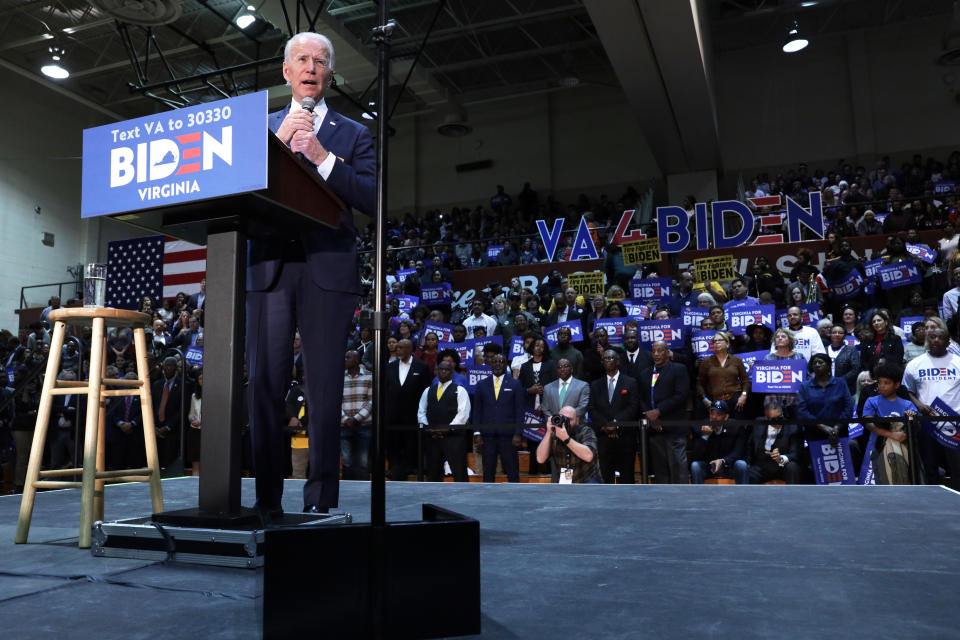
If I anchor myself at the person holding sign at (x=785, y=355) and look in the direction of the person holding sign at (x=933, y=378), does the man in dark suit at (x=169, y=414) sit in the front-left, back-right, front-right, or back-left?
back-right

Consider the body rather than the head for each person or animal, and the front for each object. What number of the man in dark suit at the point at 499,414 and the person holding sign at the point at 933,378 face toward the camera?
2

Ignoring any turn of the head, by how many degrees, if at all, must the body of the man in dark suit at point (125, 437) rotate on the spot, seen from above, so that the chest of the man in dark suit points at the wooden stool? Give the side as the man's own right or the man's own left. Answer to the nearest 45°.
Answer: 0° — they already face it

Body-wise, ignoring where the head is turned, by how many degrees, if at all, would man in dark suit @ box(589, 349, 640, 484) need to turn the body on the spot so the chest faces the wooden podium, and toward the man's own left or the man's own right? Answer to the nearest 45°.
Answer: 0° — they already face it

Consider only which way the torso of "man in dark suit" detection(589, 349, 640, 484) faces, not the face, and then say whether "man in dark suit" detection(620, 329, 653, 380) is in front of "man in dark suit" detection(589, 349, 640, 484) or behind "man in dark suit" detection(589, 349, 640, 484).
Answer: behind

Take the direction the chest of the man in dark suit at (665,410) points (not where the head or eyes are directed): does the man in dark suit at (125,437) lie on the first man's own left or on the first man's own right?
on the first man's own right

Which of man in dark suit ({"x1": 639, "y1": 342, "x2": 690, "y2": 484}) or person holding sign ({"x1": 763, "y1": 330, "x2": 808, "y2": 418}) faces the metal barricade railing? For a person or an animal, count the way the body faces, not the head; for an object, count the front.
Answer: the person holding sign

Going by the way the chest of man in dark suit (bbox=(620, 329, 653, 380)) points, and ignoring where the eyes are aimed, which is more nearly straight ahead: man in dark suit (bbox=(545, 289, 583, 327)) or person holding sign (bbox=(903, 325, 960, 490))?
the person holding sign

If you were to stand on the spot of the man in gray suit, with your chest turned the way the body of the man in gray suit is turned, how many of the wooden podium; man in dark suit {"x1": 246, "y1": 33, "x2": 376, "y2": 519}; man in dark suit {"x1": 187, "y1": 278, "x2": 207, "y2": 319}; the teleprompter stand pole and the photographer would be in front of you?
4

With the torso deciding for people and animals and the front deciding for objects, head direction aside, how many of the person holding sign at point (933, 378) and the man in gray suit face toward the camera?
2

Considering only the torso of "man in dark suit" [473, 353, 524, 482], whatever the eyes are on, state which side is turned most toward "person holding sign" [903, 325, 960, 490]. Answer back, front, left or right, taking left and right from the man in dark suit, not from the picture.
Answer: left

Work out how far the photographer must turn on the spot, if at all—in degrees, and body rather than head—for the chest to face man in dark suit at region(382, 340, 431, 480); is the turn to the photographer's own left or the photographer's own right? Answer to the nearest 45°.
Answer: approximately 90° to the photographer's own right
